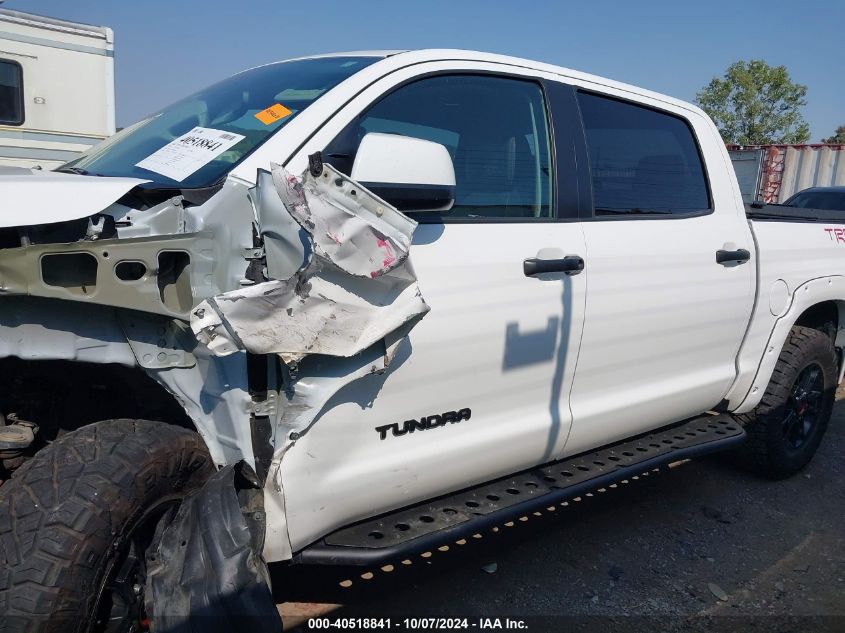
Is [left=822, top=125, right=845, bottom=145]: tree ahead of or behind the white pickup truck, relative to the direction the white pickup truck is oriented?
behind

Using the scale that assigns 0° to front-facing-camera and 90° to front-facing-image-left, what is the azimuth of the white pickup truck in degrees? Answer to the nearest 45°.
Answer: approximately 45°

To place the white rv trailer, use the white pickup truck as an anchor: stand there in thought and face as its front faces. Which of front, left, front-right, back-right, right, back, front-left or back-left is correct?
right

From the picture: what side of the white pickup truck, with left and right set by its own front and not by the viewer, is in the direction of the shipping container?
back

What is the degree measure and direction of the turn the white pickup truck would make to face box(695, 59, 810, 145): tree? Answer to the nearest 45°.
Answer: approximately 180°
